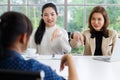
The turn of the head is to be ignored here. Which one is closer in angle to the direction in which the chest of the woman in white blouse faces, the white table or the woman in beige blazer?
the white table

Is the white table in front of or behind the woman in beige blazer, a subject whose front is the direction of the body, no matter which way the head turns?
in front

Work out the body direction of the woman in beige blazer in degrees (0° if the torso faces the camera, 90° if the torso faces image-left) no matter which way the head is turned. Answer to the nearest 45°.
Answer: approximately 0°

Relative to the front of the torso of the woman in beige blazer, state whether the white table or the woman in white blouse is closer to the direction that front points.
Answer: the white table

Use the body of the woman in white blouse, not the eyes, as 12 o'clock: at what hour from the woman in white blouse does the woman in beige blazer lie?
The woman in beige blazer is roughly at 9 o'clock from the woman in white blouse.

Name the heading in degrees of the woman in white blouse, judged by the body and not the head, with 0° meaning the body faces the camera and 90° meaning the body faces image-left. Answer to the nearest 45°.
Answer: approximately 0°

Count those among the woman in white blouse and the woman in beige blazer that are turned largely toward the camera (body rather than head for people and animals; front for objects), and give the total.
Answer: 2

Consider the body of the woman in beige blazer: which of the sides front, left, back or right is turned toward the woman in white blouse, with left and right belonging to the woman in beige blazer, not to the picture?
right
